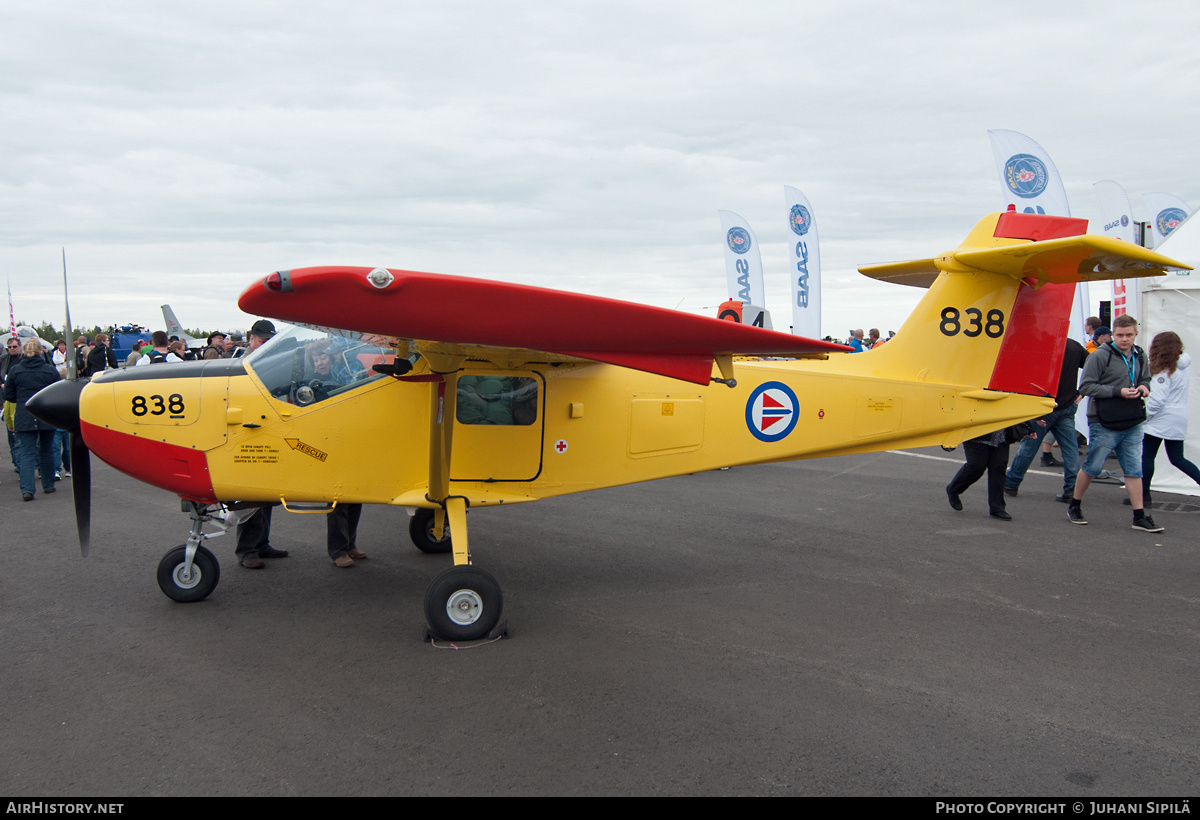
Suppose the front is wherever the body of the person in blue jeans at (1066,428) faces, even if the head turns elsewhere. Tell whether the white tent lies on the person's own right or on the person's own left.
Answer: on the person's own right

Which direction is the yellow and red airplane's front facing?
to the viewer's left

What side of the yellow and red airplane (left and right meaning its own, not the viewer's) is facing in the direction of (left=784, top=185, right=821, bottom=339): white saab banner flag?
right

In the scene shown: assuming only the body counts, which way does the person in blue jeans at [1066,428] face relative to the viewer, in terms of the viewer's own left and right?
facing to the left of the viewer

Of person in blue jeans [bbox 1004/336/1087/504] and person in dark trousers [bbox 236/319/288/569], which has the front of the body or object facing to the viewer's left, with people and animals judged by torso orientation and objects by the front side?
person in blue jeans [bbox 1004/336/1087/504]

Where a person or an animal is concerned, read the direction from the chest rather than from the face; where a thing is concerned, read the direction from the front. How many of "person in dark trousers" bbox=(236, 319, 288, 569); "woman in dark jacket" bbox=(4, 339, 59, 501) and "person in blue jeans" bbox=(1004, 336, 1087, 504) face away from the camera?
1

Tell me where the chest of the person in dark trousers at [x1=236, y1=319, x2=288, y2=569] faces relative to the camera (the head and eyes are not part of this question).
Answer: to the viewer's right
